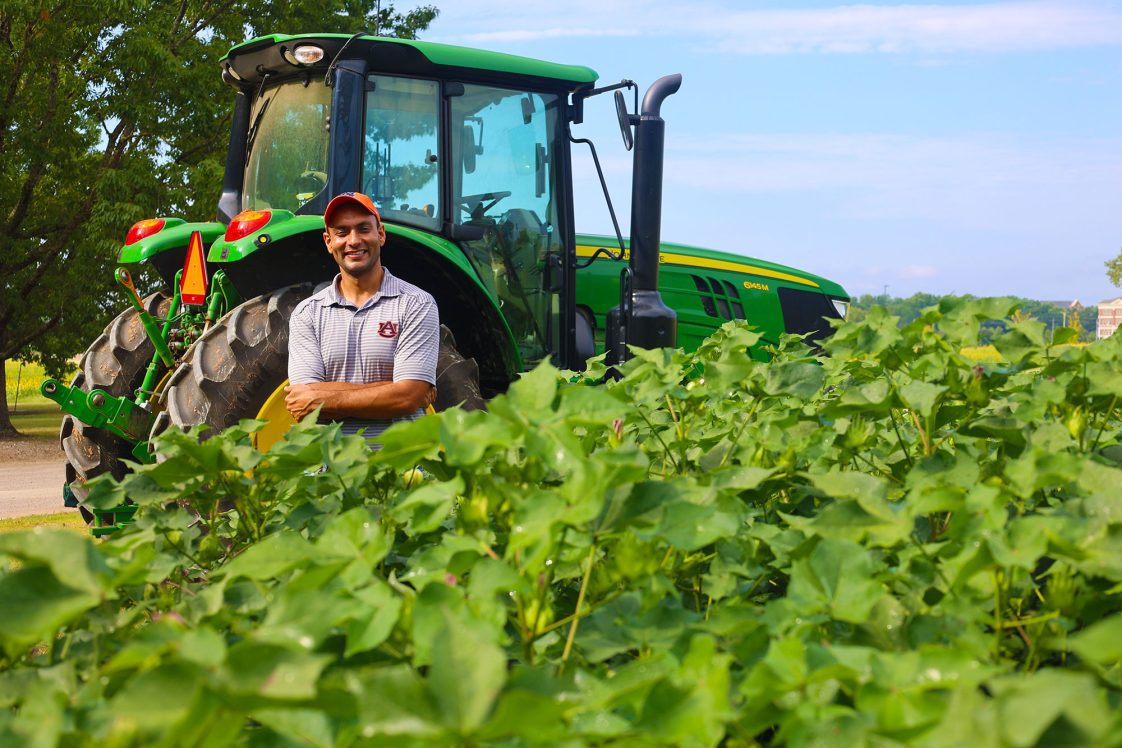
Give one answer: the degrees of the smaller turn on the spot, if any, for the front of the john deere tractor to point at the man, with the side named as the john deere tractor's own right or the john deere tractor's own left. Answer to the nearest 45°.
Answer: approximately 135° to the john deere tractor's own right

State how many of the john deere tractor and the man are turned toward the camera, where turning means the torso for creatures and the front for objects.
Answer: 1

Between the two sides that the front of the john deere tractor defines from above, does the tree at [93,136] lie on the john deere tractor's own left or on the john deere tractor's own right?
on the john deere tractor's own left

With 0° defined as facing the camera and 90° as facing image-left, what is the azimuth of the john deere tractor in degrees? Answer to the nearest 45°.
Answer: approximately 225°

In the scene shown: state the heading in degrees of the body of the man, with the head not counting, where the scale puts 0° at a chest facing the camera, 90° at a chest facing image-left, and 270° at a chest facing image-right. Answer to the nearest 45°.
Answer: approximately 0°

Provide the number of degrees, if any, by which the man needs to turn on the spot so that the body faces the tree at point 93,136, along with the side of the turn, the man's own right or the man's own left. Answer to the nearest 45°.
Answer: approximately 180°

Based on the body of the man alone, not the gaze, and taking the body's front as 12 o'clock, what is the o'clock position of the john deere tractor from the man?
The john deere tractor is roughly at 6 o'clock from the man.
